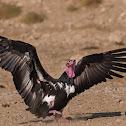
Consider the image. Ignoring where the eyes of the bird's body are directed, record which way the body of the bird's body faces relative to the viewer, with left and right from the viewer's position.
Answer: facing the viewer and to the right of the viewer

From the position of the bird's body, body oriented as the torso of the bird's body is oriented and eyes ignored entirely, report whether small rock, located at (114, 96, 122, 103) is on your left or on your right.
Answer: on your left
